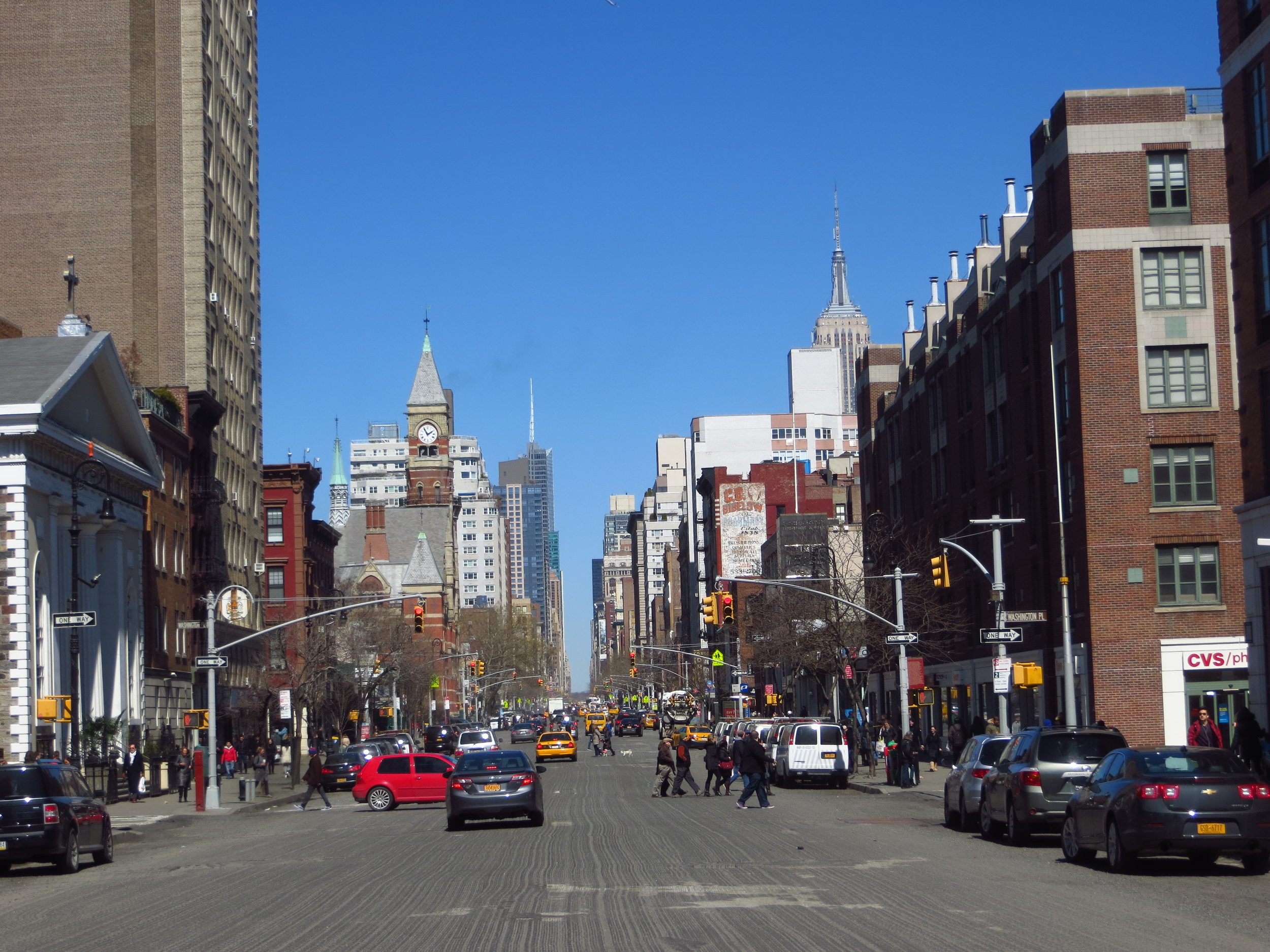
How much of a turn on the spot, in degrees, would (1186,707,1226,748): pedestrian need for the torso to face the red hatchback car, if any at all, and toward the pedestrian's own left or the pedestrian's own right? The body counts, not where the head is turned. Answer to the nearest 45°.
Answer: approximately 90° to the pedestrian's own right

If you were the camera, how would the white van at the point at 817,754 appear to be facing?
facing away from the viewer

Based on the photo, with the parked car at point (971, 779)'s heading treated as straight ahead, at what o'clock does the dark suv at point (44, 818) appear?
The dark suv is roughly at 8 o'clock from the parked car.

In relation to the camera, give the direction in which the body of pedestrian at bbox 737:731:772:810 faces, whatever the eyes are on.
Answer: to the viewer's right

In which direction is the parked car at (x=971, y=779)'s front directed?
away from the camera

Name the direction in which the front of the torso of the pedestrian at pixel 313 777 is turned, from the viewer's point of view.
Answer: to the viewer's left

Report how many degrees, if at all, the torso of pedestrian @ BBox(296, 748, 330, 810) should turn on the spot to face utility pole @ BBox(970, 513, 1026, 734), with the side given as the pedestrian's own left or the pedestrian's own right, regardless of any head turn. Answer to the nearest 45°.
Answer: approximately 180°
